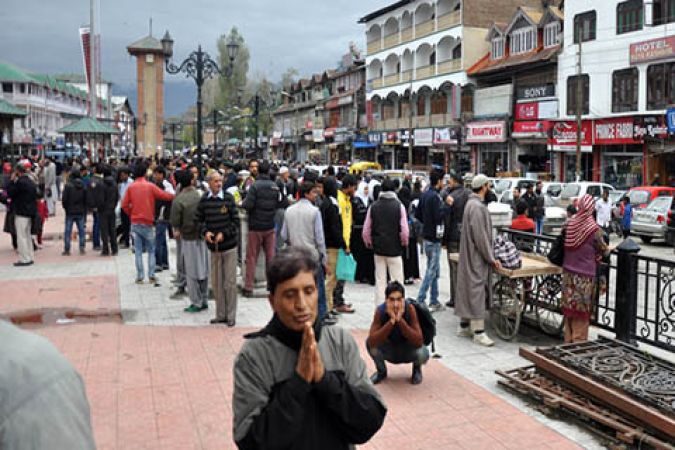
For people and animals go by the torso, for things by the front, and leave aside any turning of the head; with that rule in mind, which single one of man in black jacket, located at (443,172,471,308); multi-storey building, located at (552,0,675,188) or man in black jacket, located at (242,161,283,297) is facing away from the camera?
man in black jacket, located at (242,161,283,297)

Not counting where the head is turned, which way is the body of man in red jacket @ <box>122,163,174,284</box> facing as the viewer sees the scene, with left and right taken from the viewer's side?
facing away from the viewer

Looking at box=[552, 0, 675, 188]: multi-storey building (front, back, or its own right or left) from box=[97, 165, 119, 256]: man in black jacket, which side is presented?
front

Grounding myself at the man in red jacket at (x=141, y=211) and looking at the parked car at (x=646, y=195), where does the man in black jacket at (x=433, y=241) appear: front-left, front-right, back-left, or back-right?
front-right

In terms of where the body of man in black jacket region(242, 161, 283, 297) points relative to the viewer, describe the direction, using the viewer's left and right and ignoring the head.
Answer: facing away from the viewer

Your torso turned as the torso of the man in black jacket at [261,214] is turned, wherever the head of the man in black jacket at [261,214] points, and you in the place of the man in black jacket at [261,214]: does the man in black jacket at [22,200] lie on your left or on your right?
on your left

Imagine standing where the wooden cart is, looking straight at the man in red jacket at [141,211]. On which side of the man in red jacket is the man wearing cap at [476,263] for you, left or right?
left

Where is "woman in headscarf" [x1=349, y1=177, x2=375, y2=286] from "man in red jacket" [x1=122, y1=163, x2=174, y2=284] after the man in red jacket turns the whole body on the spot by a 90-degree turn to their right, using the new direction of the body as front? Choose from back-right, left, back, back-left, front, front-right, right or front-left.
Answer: front

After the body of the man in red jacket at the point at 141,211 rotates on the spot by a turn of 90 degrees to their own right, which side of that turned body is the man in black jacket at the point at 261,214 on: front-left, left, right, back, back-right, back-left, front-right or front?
front-right

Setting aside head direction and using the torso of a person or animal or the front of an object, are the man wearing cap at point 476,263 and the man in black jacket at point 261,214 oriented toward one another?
no

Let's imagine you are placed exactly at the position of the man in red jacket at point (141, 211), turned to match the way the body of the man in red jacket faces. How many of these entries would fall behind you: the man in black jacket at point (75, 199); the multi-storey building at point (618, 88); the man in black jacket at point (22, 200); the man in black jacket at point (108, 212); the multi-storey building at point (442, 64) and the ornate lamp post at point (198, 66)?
0

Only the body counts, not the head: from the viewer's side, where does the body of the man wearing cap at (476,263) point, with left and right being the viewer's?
facing to the right of the viewer

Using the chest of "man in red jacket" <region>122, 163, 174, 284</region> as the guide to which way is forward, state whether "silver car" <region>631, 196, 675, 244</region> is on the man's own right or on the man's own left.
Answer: on the man's own right

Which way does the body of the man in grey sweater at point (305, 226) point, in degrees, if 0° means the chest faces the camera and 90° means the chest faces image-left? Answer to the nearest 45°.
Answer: approximately 225°
